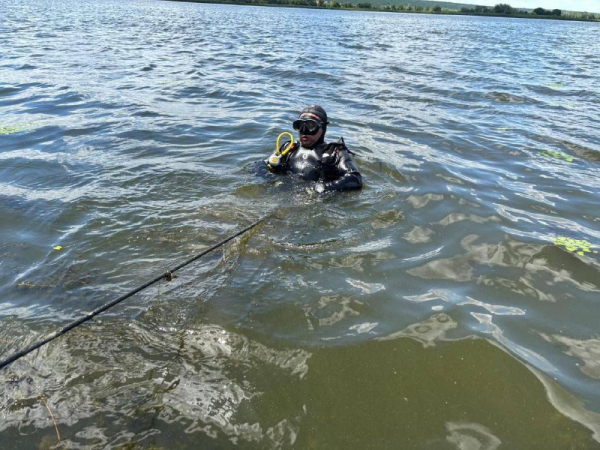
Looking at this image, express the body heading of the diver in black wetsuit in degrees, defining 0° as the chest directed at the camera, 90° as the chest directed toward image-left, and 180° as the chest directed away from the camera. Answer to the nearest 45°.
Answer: approximately 45°

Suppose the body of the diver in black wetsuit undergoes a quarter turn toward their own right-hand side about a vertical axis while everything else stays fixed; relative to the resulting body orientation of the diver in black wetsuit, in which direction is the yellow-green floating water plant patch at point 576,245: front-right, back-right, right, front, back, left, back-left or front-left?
back
